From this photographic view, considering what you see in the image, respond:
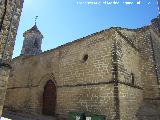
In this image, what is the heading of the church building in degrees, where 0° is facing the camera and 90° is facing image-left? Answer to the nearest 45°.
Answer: approximately 45°
